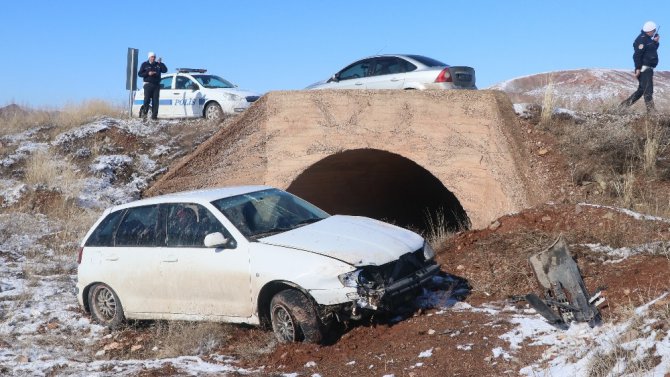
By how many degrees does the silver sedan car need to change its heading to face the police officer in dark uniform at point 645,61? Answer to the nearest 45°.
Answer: approximately 135° to its right

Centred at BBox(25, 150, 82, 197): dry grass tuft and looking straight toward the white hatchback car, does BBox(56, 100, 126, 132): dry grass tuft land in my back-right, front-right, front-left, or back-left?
back-left

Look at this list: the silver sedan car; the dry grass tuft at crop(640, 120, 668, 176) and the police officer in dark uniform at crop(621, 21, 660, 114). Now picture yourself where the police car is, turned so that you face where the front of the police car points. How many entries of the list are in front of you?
3

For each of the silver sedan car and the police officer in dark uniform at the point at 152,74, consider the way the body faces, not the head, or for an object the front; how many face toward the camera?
1

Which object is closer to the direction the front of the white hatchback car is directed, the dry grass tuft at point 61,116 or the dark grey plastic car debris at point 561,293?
the dark grey plastic car debris

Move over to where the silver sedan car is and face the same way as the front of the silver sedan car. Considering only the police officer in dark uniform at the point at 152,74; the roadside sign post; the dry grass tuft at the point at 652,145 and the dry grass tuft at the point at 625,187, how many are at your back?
2

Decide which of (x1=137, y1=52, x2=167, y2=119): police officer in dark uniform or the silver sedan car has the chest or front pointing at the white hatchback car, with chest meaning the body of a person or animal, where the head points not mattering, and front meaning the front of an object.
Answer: the police officer in dark uniform

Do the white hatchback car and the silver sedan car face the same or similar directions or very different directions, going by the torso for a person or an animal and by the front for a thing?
very different directions

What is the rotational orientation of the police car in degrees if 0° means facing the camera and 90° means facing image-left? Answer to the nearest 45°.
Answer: approximately 315°

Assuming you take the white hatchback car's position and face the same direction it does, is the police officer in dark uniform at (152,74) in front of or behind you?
behind

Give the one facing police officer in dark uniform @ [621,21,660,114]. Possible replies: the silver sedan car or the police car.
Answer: the police car

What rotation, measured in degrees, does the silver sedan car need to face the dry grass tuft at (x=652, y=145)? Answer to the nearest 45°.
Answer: approximately 180°

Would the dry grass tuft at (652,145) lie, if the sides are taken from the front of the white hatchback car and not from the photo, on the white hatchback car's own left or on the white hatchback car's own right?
on the white hatchback car's own left

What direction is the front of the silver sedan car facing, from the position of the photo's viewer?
facing away from the viewer and to the left of the viewer
